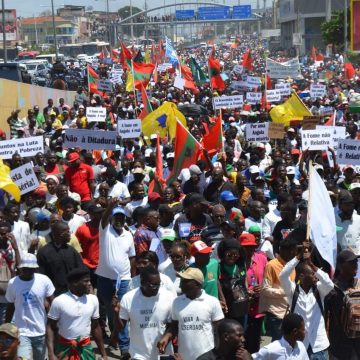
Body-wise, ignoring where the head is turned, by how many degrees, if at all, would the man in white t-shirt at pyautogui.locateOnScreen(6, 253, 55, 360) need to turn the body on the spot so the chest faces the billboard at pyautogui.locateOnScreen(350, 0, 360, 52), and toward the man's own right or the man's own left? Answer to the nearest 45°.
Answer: approximately 135° to the man's own left

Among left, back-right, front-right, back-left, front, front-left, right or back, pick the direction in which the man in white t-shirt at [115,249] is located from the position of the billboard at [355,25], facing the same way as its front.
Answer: front

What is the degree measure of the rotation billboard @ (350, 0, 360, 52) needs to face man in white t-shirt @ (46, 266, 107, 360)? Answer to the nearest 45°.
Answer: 0° — it already faces them

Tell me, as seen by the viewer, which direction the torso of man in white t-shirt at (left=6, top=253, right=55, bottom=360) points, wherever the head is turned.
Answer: toward the camera

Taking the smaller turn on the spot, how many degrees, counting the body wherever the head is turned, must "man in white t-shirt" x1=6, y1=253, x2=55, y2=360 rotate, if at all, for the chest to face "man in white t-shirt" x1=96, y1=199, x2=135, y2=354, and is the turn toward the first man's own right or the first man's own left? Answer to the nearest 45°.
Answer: approximately 135° to the first man's own left

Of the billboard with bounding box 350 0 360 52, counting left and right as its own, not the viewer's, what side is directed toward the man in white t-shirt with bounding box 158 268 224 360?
front

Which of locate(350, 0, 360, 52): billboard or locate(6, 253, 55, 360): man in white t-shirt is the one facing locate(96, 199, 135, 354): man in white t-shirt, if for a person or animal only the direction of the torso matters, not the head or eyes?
the billboard

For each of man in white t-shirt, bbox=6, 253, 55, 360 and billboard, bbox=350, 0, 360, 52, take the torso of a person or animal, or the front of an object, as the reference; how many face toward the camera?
2

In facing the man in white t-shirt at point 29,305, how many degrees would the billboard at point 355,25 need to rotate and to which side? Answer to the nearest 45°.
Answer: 0° — it already faces them

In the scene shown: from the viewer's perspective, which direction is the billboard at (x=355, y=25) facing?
toward the camera

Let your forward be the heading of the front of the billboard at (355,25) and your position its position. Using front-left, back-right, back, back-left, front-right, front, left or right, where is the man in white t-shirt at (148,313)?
front
